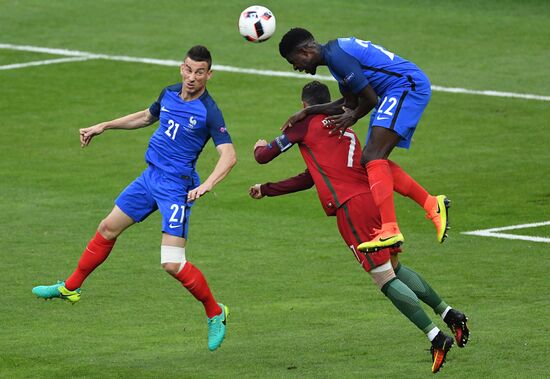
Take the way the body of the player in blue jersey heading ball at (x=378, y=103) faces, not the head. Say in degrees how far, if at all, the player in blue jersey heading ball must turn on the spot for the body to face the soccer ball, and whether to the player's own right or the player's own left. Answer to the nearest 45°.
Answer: approximately 45° to the player's own right

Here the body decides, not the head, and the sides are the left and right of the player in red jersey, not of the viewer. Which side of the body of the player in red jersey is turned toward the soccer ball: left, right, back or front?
front

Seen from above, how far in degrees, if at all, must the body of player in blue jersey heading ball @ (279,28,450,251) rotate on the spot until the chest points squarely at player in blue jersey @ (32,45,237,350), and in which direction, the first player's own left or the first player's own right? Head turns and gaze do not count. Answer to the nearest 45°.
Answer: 0° — they already face them

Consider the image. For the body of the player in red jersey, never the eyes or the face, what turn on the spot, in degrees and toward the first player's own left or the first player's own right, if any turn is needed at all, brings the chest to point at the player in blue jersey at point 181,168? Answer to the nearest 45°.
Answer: approximately 45° to the first player's own left

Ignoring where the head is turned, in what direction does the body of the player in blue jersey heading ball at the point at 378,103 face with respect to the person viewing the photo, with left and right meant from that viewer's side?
facing to the left of the viewer

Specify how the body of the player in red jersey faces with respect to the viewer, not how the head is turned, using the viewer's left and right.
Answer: facing away from the viewer and to the left of the viewer

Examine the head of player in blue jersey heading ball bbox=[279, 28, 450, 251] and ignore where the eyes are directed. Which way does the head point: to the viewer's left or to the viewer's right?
to the viewer's left
